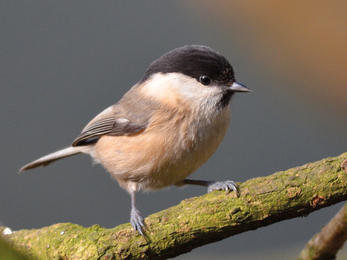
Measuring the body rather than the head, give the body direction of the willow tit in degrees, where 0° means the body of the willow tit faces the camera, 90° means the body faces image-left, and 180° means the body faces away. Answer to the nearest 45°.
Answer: approximately 270°
